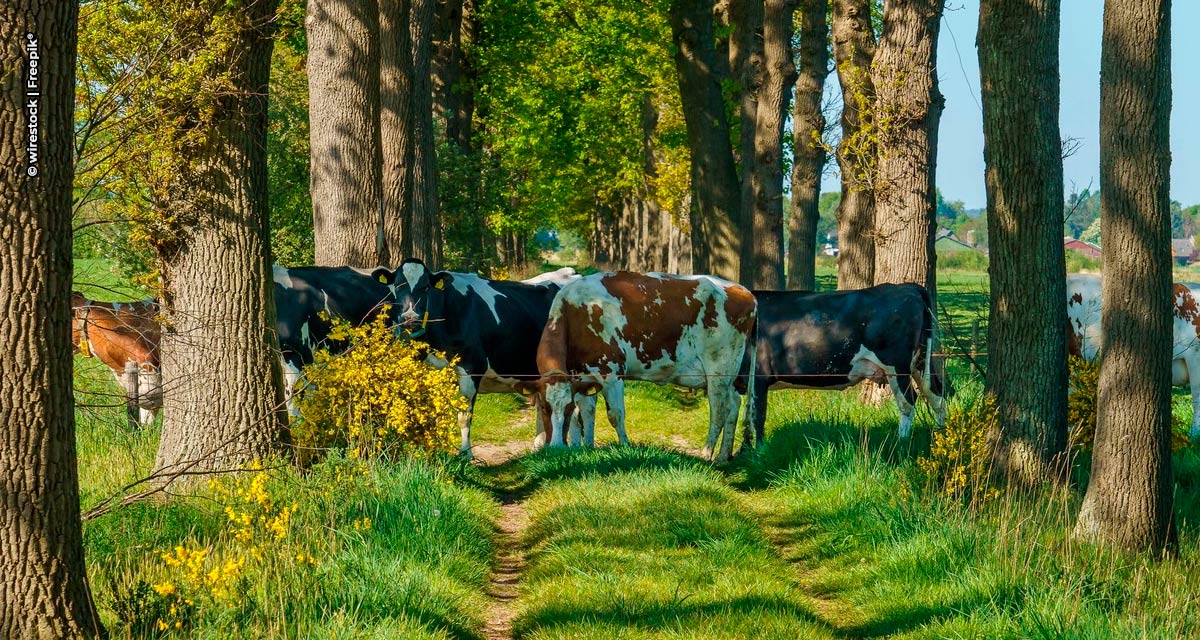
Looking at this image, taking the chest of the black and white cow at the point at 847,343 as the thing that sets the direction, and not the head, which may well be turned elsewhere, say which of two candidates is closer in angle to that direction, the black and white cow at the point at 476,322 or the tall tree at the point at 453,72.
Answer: the black and white cow

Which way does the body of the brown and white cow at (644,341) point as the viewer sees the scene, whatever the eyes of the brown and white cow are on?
to the viewer's left

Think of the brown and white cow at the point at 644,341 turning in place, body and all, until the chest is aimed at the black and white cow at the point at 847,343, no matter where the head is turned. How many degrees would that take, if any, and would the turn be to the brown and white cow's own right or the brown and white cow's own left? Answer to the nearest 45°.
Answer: approximately 180°

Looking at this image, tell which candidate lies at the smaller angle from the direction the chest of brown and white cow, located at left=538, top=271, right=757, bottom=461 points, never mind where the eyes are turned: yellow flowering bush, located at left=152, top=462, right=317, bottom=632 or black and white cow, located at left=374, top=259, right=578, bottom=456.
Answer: the black and white cow

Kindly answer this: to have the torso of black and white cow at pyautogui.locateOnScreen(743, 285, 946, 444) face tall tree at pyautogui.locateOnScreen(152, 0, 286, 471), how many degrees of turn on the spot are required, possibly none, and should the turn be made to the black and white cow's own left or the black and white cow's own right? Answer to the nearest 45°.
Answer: approximately 45° to the black and white cow's own left
